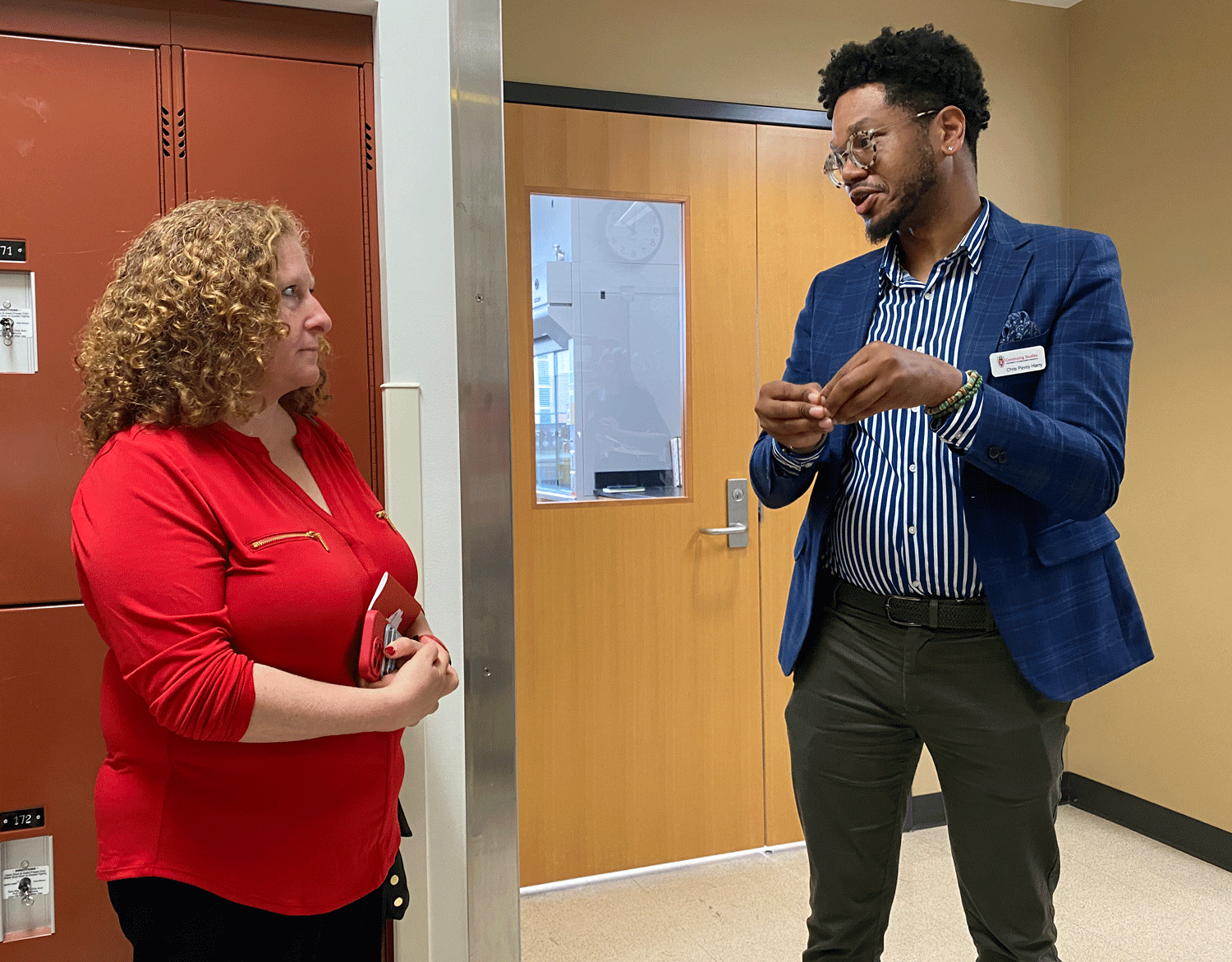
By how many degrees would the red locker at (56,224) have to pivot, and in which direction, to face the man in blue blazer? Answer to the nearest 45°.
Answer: approximately 45° to its left

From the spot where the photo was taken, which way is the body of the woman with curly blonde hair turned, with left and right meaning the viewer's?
facing the viewer and to the right of the viewer

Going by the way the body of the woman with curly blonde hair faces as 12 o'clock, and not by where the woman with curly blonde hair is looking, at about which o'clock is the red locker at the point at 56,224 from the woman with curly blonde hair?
The red locker is roughly at 7 o'clock from the woman with curly blonde hair.

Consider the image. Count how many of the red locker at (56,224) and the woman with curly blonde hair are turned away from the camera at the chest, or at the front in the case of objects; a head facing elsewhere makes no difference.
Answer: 0

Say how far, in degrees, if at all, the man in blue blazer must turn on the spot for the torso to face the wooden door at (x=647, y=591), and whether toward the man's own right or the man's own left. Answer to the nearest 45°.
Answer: approximately 90° to the man's own right

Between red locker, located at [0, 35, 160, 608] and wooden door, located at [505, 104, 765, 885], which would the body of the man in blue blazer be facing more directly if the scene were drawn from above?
the red locker

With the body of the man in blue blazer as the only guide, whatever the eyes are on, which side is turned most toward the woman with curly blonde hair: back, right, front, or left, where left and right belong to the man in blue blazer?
front

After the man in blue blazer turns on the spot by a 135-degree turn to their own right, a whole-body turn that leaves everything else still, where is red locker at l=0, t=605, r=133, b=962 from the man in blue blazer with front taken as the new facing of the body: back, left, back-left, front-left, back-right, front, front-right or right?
left

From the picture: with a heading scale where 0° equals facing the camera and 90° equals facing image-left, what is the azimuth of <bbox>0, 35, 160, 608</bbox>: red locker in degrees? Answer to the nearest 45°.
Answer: approximately 0°

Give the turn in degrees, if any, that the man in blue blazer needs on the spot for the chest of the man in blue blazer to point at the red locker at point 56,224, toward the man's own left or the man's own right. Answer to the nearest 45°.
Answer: approximately 45° to the man's own right

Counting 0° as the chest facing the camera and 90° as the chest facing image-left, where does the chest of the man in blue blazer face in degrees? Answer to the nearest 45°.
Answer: approximately 45°

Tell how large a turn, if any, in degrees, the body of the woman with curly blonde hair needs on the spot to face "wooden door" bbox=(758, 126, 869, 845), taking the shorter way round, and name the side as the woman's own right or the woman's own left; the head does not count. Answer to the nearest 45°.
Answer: approximately 90° to the woman's own left

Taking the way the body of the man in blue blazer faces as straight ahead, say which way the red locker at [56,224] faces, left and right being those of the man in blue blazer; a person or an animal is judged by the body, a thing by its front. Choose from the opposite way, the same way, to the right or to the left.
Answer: to the left

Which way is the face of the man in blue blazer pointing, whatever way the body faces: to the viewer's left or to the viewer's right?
to the viewer's left

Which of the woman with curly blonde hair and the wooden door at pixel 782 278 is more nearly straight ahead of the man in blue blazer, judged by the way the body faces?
the woman with curly blonde hair

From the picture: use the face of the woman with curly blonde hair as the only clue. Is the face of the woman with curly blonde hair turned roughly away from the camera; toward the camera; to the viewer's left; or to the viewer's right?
to the viewer's right
